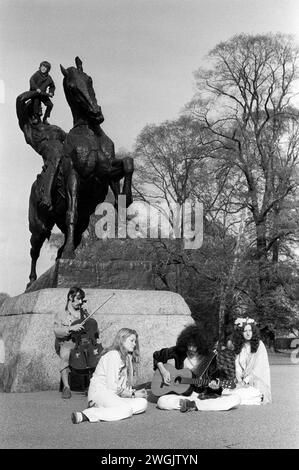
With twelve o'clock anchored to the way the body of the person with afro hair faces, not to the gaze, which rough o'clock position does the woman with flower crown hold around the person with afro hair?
The woman with flower crown is roughly at 8 o'clock from the person with afro hair.

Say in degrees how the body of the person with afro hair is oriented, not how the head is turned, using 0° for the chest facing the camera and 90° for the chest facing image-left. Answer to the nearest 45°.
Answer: approximately 0°

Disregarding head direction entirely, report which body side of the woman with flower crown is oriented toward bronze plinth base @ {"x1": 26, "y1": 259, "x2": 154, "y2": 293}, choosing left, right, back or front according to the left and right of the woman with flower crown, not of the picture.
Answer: right

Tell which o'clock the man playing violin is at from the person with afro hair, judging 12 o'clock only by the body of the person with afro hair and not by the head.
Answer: The man playing violin is roughly at 4 o'clock from the person with afro hair.

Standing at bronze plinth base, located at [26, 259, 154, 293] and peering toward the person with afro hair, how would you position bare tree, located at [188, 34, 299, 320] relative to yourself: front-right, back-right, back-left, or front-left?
back-left

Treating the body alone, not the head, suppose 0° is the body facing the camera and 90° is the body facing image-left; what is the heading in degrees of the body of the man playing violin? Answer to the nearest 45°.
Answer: approximately 315°

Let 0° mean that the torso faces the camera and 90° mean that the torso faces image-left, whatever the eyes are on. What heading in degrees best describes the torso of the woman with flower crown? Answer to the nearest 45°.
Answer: approximately 45°

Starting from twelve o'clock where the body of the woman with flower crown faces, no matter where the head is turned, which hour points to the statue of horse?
The statue of horse is roughly at 3 o'clock from the woman with flower crown.

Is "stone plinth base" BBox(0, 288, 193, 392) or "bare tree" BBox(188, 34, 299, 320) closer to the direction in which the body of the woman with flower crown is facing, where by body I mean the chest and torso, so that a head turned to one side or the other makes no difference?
the stone plinth base
